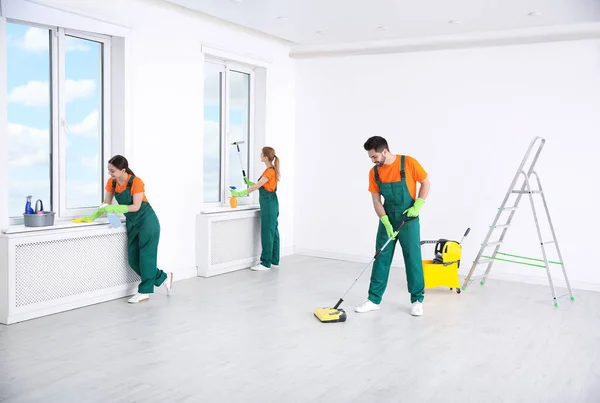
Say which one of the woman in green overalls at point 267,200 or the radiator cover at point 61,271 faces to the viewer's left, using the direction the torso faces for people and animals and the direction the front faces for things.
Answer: the woman in green overalls

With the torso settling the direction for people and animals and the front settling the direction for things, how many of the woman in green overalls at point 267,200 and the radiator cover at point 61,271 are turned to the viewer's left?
1

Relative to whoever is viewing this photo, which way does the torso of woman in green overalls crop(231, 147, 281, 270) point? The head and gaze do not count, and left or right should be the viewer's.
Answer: facing to the left of the viewer

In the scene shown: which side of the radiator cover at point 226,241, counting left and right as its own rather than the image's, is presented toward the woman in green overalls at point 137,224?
right

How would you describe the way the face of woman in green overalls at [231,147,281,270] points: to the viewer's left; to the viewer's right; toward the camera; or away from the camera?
to the viewer's left

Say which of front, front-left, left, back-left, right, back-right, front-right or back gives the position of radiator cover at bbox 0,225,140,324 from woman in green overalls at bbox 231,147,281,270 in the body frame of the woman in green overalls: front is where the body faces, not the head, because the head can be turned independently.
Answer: front-left

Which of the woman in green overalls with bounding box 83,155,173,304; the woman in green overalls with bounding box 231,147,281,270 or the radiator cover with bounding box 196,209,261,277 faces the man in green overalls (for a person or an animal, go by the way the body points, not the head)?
the radiator cover

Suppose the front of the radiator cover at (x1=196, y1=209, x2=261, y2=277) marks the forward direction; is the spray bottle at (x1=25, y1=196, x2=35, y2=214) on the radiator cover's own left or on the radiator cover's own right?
on the radiator cover's own right

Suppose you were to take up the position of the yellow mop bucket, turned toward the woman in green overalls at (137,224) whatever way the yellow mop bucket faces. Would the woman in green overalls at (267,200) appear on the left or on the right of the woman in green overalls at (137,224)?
right

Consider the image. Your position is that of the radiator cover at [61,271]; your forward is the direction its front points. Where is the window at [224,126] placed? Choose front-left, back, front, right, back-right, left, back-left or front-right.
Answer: left

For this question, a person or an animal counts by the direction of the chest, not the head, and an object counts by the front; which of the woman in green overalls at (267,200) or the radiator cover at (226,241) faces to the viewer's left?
the woman in green overalls
